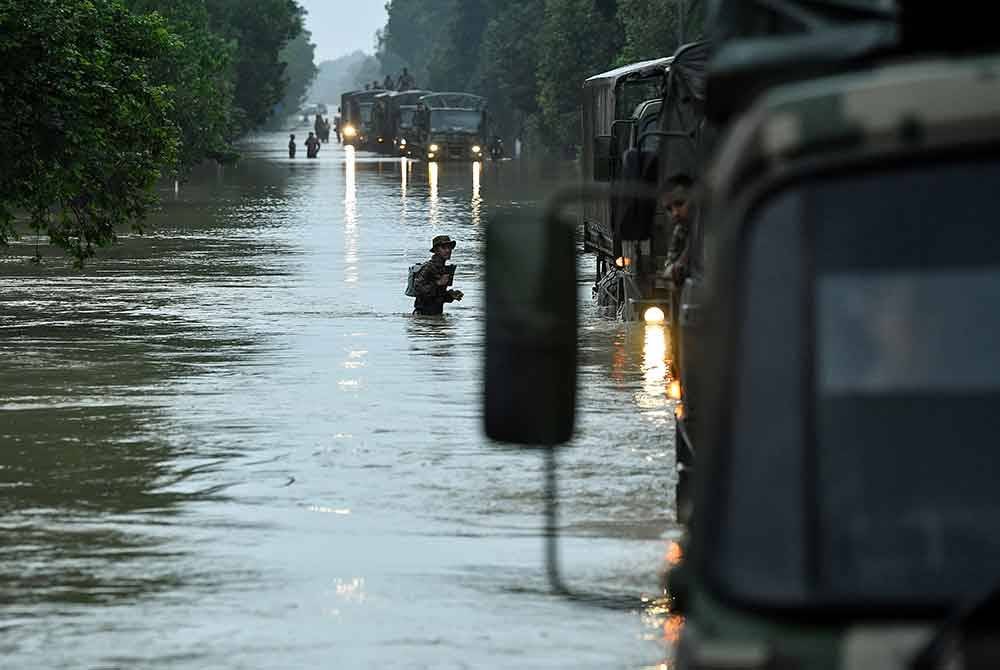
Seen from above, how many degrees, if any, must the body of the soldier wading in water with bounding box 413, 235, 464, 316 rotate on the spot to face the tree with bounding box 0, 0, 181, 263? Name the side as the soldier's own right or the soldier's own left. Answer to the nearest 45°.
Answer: approximately 180°

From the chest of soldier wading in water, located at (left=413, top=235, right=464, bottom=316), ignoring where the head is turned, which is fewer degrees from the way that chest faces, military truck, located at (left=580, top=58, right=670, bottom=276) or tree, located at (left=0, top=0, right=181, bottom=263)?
the military truck

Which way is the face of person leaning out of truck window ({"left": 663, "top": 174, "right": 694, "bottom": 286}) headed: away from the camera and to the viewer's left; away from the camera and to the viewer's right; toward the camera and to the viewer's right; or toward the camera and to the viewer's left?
toward the camera and to the viewer's left
